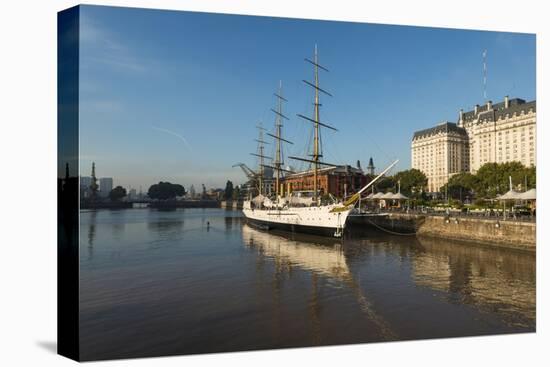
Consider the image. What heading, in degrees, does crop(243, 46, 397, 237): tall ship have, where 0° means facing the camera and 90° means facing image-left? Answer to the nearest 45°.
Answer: approximately 315°

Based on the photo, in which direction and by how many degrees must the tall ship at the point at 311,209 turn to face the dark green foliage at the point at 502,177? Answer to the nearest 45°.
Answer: approximately 45° to its left

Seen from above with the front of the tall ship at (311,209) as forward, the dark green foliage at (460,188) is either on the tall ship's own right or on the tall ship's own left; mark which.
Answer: on the tall ship's own left

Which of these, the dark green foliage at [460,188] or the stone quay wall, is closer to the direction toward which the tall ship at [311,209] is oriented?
the stone quay wall
